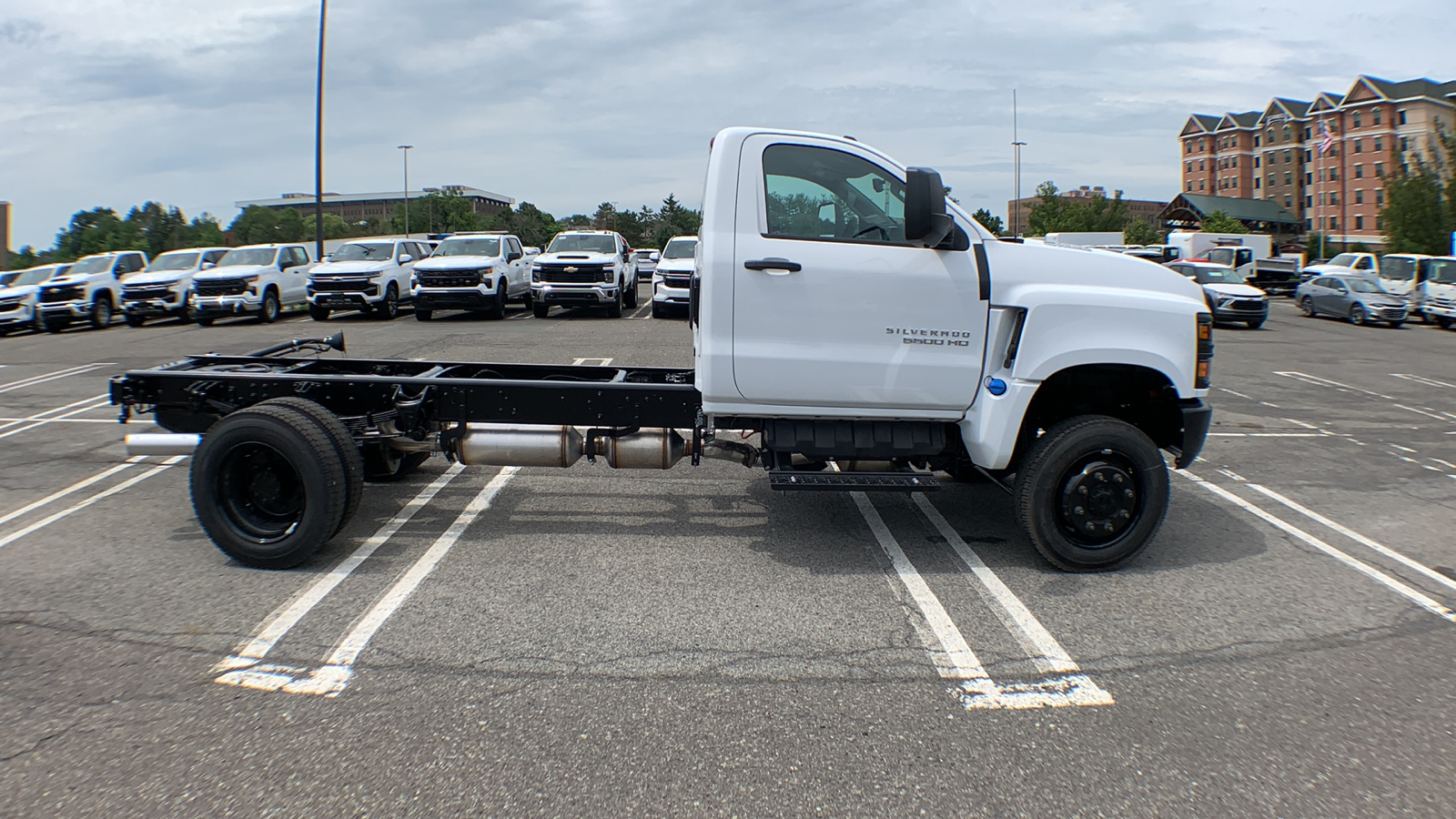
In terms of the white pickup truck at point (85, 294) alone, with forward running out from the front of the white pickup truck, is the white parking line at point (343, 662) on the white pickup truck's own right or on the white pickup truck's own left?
on the white pickup truck's own left

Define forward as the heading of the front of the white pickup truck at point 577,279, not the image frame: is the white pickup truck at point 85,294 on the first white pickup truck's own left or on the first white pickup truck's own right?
on the first white pickup truck's own right

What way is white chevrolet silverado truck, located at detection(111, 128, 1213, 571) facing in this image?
to the viewer's right

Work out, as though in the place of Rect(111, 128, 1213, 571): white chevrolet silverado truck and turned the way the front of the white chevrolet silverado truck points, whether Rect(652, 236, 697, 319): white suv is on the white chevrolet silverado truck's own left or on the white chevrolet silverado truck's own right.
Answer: on the white chevrolet silverado truck's own left

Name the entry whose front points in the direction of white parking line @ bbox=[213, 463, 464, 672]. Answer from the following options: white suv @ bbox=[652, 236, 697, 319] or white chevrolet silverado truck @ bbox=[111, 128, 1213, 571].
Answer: the white suv

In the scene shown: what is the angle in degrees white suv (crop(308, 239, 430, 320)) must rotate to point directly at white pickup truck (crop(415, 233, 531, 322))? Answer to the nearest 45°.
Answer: approximately 90° to its left

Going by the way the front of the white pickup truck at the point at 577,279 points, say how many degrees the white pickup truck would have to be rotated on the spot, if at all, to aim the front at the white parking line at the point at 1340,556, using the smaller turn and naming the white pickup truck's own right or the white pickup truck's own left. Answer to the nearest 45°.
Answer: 0° — it already faces it

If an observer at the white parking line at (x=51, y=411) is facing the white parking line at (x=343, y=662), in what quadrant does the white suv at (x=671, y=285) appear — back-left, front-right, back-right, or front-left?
back-left

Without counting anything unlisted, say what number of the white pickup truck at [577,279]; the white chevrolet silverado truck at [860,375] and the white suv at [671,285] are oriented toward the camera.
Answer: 2

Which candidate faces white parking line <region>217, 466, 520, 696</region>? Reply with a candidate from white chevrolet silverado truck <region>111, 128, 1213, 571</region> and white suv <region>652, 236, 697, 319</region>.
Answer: the white suv

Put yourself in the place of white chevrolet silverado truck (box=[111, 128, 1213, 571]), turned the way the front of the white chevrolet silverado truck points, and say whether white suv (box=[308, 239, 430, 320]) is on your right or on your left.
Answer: on your left
